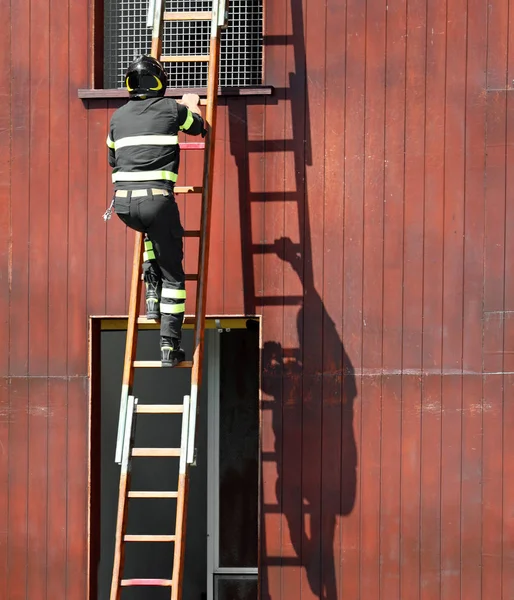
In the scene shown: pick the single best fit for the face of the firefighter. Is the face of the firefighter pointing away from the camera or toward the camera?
away from the camera

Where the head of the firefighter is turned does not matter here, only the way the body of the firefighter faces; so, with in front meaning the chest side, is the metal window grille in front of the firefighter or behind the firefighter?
in front

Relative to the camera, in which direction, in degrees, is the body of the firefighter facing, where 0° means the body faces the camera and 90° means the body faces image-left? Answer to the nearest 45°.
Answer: approximately 180°
